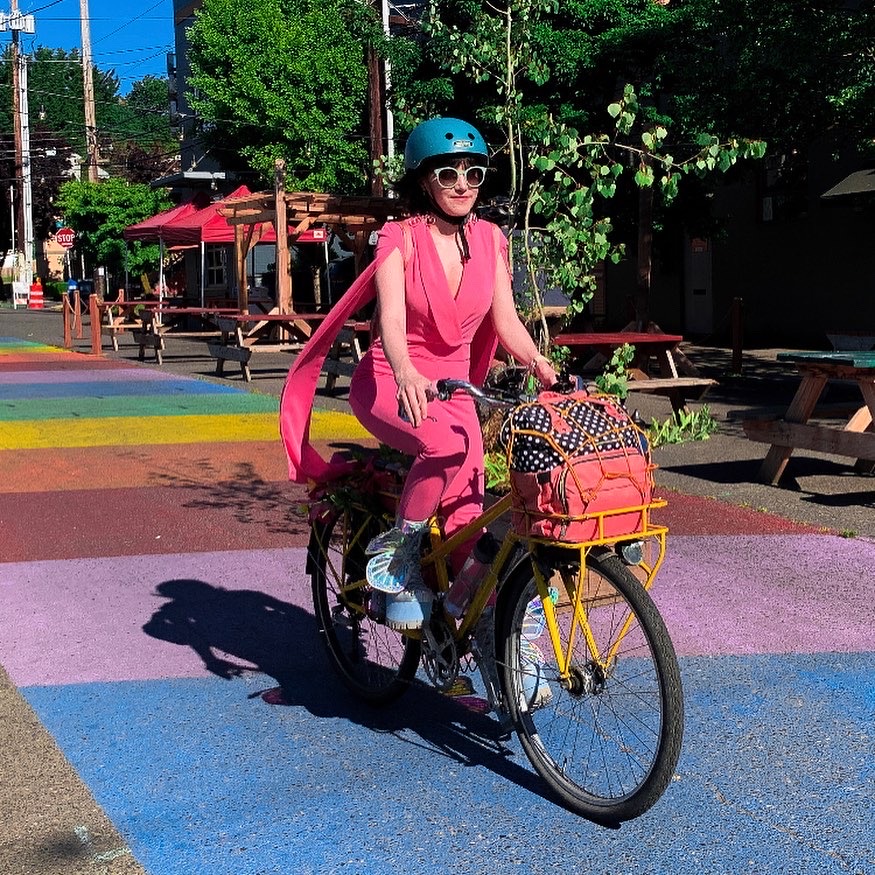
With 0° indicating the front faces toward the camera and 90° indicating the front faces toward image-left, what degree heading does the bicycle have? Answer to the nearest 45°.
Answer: approximately 315°

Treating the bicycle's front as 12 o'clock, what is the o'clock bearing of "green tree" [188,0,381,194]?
The green tree is roughly at 7 o'clock from the bicycle.

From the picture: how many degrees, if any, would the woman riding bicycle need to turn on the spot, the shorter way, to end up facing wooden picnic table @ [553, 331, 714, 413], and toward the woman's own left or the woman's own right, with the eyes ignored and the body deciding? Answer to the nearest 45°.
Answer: approximately 135° to the woman's own left

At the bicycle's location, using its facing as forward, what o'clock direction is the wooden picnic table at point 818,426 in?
The wooden picnic table is roughly at 8 o'clock from the bicycle.

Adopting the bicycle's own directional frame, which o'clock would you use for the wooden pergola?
The wooden pergola is roughly at 7 o'clock from the bicycle.

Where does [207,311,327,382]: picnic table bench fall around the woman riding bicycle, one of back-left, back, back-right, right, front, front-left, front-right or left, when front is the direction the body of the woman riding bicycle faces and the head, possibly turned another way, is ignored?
back-left

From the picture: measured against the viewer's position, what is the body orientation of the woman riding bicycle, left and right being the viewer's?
facing the viewer and to the right of the viewer

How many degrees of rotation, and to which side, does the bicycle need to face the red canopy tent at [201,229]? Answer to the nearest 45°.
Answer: approximately 135° to its left

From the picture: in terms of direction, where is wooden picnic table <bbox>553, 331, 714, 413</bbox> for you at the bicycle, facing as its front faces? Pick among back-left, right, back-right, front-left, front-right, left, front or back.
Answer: back-left
